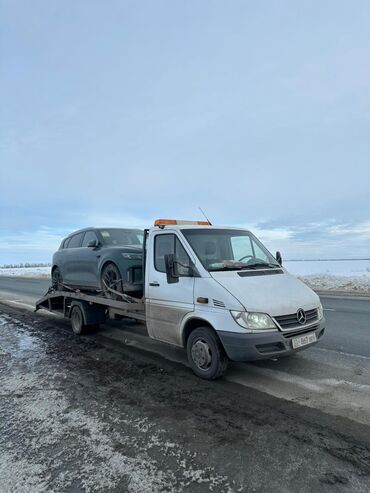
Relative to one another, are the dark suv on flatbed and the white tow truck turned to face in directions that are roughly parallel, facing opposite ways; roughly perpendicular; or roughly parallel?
roughly parallel

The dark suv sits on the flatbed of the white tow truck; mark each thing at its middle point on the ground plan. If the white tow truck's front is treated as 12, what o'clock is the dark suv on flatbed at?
The dark suv on flatbed is roughly at 6 o'clock from the white tow truck.

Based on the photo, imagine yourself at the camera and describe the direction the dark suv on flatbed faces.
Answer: facing the viewer and to the right of the viewer

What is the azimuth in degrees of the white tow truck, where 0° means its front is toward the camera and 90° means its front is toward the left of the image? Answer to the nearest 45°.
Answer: approximately 315°

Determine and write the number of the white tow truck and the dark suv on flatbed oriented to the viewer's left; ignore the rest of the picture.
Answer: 0
